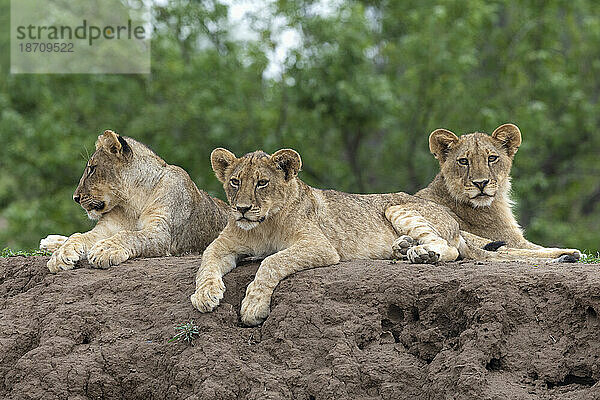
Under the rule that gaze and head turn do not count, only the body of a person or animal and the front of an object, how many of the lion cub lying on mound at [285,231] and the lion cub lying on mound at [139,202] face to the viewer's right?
0

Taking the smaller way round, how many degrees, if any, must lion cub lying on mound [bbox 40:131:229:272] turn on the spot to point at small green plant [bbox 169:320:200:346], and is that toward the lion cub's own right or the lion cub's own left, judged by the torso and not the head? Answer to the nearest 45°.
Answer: approximately 45° to the lion cub's own left

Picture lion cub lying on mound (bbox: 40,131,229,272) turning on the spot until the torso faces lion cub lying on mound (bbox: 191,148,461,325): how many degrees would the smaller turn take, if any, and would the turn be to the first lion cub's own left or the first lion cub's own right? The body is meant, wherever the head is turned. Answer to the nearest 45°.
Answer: approximately 90° to the first lion cub's own left

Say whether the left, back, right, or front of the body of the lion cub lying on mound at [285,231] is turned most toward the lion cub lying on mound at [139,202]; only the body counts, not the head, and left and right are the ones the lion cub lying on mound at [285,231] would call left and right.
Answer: right

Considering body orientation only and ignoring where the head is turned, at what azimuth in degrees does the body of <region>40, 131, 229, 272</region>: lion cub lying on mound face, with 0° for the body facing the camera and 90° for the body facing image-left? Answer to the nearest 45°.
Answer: approximately 45°

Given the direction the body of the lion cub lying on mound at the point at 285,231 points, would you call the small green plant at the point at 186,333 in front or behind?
in front

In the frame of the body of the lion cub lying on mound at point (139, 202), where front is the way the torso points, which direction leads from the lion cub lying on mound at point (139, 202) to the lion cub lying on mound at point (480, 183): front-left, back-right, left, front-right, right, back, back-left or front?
back-left

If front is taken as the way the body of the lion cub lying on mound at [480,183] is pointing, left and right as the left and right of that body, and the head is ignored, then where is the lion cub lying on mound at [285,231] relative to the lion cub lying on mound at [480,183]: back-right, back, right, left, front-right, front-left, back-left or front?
right
